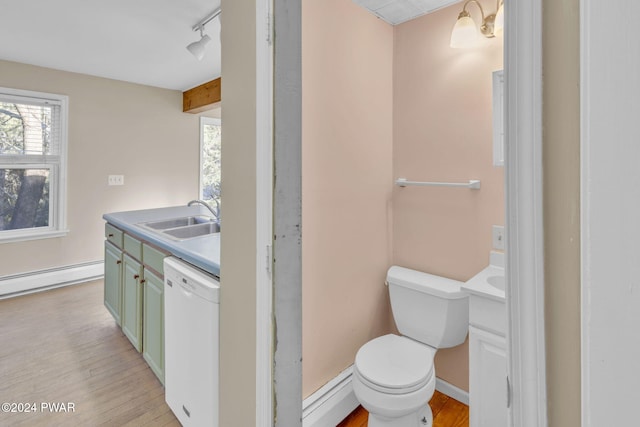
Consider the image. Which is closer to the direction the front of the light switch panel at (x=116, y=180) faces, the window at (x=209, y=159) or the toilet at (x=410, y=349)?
the toilet

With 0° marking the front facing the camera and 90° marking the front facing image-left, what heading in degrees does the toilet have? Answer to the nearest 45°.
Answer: approximately 45°

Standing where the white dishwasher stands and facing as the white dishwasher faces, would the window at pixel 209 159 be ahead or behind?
behind

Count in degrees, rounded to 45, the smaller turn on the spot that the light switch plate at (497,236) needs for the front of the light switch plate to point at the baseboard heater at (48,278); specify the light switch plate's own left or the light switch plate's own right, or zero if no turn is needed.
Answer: approximately 90° to the light switch plate's own right

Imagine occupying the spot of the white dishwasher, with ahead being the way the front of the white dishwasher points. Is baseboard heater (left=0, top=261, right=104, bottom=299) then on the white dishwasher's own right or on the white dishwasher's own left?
on the white dishwasher's own right

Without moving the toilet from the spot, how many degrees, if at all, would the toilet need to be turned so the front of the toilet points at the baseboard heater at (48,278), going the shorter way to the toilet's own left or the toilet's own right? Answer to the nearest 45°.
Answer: approximately 45° to the toilet's own right

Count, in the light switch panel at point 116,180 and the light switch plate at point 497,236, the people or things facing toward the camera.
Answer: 2

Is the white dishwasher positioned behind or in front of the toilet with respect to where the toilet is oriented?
in front

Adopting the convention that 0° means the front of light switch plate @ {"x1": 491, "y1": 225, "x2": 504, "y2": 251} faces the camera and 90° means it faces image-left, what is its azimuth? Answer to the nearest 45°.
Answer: approximately 0°
